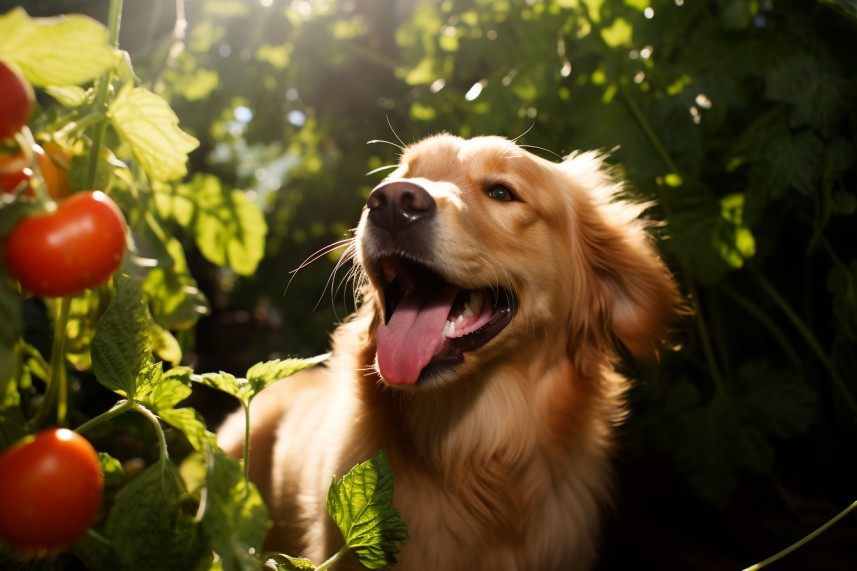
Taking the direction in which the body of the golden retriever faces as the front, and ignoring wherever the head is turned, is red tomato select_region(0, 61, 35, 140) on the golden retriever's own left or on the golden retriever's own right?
on the golden retriever's own right

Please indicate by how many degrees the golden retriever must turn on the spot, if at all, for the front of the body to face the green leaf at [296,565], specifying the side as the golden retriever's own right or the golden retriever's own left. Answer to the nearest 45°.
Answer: approximately 45° to the golden retriever's own right

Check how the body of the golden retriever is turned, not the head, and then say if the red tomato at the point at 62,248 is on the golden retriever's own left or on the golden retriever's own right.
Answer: on the golden retriever's own right

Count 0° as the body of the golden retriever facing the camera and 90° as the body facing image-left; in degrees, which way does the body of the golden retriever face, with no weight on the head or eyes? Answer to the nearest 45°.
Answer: approximately 315°

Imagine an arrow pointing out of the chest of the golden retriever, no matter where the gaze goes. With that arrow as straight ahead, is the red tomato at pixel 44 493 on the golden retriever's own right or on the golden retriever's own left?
on the golden retriever's own right
